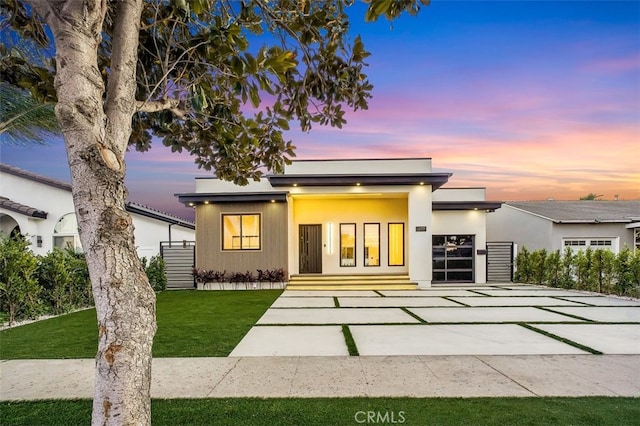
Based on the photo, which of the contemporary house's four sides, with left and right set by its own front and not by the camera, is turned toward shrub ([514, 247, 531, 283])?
left

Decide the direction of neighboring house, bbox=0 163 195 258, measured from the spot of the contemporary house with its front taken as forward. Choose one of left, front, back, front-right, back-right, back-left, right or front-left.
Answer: right

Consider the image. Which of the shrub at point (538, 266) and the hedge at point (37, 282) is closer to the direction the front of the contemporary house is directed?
the hedge

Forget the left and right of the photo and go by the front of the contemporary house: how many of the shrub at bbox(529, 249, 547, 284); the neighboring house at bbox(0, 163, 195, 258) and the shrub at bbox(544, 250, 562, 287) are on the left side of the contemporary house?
2

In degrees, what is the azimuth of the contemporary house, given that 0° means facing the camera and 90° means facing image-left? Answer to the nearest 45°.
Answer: approximately 0°

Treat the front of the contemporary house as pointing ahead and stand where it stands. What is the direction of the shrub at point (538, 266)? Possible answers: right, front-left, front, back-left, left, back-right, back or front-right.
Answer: left
